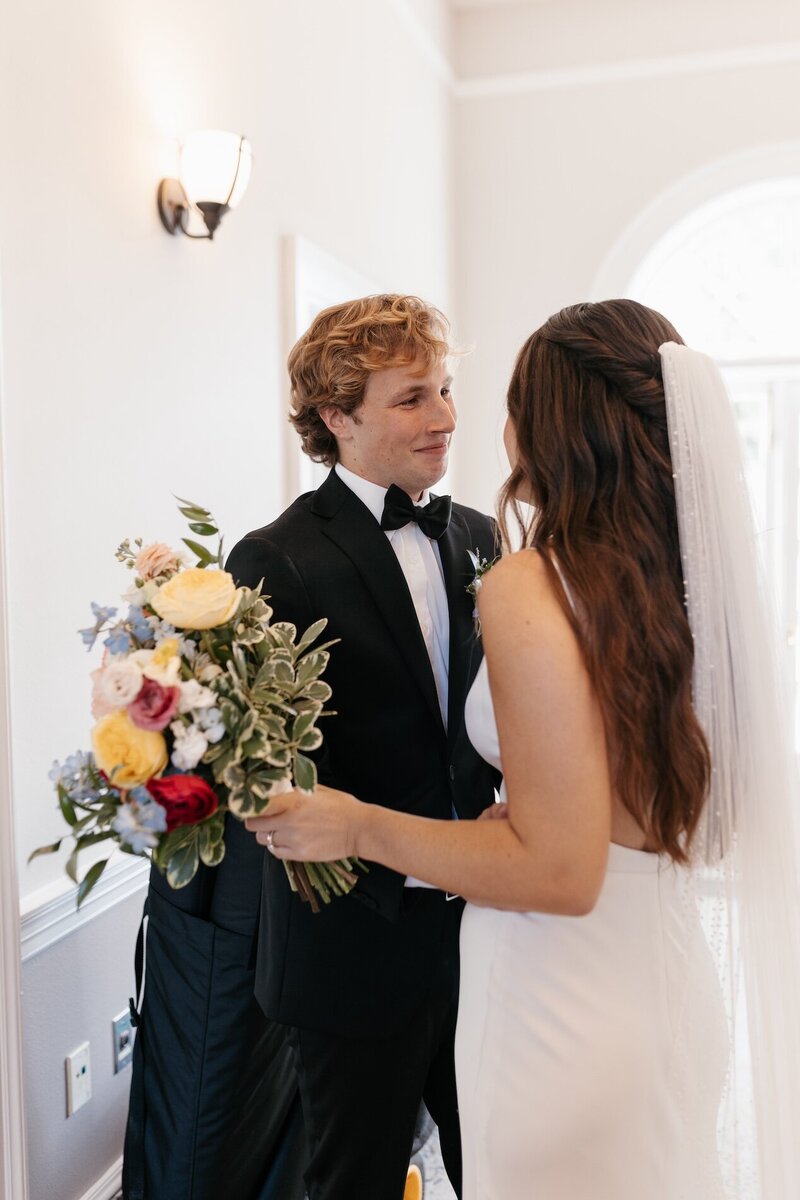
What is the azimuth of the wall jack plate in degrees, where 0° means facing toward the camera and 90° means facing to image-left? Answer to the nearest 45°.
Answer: approximately 315°

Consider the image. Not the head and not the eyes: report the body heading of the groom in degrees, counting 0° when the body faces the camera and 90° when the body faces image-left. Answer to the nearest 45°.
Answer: approximately 315°

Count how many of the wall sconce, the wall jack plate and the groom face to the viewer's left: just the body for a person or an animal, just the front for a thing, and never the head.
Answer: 0

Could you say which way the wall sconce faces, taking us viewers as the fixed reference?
facing the viewer and to the right of the viewer

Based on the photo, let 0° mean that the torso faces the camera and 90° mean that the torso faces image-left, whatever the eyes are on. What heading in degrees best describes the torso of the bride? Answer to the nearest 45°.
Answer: approximately 135°

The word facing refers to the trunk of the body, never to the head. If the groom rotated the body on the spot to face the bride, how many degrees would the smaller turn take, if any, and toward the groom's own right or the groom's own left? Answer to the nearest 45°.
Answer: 0° — they already face them

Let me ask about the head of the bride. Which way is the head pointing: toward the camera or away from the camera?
away from the camera

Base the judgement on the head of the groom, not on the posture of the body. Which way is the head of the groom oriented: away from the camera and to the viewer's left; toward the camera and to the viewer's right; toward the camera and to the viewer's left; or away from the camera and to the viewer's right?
toward the camera and to the viewer's right

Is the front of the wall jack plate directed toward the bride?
yes

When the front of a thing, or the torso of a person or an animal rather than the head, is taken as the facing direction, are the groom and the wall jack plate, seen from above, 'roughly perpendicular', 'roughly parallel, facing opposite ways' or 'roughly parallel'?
roughly parallel

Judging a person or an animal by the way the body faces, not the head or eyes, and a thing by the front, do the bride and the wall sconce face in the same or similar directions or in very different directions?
very different directions
